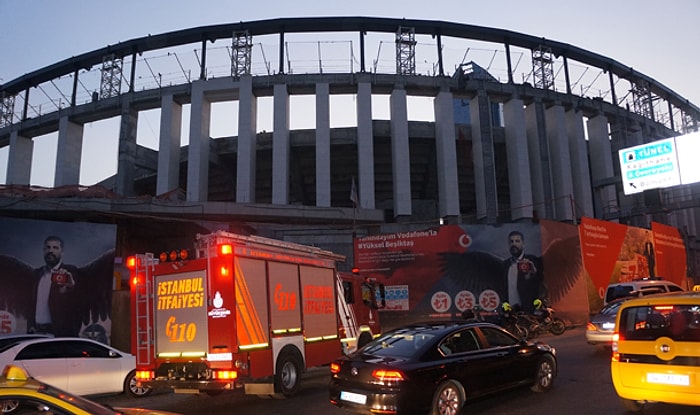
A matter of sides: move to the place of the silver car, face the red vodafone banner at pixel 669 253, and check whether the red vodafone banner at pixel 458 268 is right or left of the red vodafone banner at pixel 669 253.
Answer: left

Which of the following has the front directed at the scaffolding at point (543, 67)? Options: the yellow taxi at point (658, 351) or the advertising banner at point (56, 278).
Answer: the yellow taxi

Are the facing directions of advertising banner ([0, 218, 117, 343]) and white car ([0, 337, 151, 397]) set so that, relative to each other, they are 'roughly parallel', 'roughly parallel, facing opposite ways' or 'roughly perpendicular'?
roughly perpendicular

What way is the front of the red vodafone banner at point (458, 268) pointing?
toward the camera

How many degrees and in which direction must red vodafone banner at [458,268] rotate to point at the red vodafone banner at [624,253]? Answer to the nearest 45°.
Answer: approximately 135° to its left

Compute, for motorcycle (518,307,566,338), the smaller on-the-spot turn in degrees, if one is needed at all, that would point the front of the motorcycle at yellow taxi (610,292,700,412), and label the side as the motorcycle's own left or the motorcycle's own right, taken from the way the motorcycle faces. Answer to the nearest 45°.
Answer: approximately 90° to the motorcycle's own right

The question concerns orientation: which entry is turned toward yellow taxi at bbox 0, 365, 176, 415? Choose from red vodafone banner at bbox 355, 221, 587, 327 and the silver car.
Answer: the red vodafone banner

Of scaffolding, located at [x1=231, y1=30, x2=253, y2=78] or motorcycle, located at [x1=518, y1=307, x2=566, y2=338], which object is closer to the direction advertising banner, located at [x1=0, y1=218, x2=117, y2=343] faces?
the motorcycle

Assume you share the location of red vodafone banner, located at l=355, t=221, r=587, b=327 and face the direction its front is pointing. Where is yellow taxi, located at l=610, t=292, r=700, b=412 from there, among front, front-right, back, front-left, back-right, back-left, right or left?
front

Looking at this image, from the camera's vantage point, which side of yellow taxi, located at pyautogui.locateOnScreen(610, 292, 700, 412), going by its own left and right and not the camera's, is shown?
back

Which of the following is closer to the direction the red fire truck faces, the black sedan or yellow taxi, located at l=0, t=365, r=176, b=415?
the black sedan
